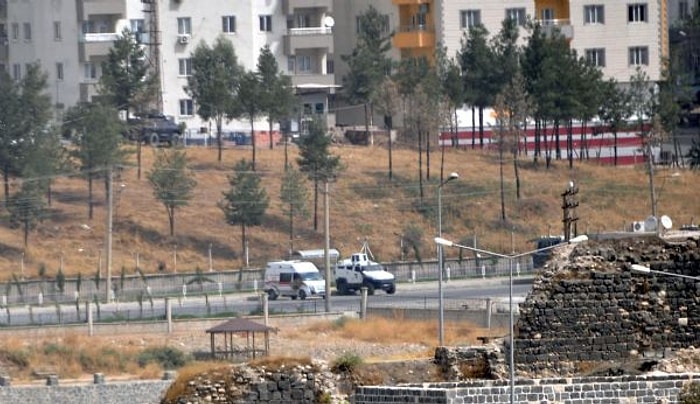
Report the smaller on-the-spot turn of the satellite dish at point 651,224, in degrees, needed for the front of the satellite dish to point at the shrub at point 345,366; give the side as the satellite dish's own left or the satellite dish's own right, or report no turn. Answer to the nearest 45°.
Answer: approximately 45° to the satellite dish's own right

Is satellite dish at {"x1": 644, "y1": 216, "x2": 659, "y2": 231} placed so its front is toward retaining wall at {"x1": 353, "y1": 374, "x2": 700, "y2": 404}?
yes

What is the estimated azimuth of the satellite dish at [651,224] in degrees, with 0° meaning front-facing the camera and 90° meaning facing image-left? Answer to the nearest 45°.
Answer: approximately 0°

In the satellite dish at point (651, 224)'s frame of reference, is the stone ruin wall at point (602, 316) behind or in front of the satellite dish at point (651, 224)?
in front

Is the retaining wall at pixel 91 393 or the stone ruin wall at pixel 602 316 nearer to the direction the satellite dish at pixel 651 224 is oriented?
the stone ruin wall

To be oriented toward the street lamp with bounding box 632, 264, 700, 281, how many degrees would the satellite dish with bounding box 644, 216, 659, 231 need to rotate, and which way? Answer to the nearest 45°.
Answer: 0° — it already faces it

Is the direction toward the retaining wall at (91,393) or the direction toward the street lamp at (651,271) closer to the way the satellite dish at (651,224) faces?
the street lamp
